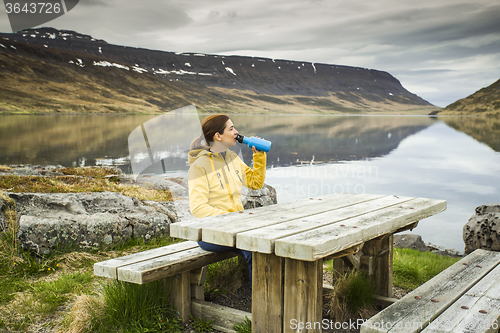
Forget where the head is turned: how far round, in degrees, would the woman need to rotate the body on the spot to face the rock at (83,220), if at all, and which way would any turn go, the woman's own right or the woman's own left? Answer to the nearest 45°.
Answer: approximately 180°

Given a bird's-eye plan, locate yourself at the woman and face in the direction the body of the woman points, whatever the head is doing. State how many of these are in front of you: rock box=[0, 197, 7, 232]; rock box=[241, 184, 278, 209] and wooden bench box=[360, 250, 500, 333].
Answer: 1

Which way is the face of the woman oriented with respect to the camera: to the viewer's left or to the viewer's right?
to the viewer's right

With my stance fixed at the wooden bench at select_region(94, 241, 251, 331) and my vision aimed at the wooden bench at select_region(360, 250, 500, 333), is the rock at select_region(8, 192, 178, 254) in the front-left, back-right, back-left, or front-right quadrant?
back-left

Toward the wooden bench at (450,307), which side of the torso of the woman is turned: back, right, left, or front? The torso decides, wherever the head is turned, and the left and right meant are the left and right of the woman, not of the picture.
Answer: front

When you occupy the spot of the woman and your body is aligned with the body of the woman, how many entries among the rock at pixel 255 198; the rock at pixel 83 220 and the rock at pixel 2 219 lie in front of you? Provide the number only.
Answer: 0

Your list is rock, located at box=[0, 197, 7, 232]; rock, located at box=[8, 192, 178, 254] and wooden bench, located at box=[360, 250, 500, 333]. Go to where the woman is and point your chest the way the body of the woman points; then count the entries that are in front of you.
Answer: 1

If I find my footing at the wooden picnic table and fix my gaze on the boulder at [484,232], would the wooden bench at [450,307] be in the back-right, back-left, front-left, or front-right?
front-right

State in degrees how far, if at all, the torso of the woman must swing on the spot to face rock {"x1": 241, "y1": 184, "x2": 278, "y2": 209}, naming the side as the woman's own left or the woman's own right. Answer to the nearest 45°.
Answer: approximately 135° to the woman's own left

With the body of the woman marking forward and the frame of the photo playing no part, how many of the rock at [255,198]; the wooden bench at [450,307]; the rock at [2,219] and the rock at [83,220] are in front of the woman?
1

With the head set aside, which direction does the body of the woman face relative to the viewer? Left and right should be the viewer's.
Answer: facing the viewer and to the right of the viewer

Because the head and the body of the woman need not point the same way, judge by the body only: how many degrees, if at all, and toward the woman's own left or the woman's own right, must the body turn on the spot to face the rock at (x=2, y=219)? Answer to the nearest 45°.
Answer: approximately 180°
